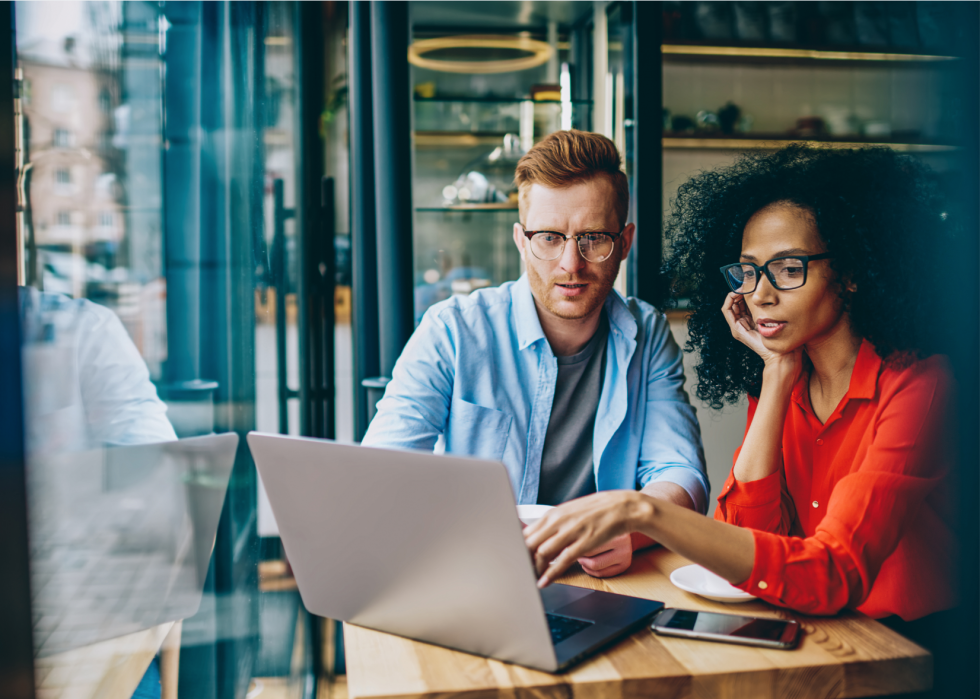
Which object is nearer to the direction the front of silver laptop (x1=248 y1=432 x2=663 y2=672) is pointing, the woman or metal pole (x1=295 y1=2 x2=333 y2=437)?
the woman

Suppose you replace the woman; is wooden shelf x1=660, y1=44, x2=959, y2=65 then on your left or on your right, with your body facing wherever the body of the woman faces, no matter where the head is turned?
on your right

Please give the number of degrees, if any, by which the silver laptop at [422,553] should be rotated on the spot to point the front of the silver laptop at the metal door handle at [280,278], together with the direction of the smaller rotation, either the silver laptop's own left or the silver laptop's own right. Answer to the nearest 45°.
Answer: approximately 45° to the silver laptop's own left

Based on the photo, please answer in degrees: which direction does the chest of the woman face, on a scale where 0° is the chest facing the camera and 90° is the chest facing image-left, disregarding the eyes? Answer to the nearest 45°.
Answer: approximately 45°

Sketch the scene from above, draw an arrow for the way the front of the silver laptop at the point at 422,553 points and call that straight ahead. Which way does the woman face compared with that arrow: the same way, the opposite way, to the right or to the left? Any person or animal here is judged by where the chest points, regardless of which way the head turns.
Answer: the opposite way

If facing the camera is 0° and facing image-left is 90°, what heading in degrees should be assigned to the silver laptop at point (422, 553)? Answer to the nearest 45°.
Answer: approximately 225°

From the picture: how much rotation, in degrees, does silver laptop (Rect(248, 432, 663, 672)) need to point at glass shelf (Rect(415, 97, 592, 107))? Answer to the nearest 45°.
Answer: approximately 45° to its left
